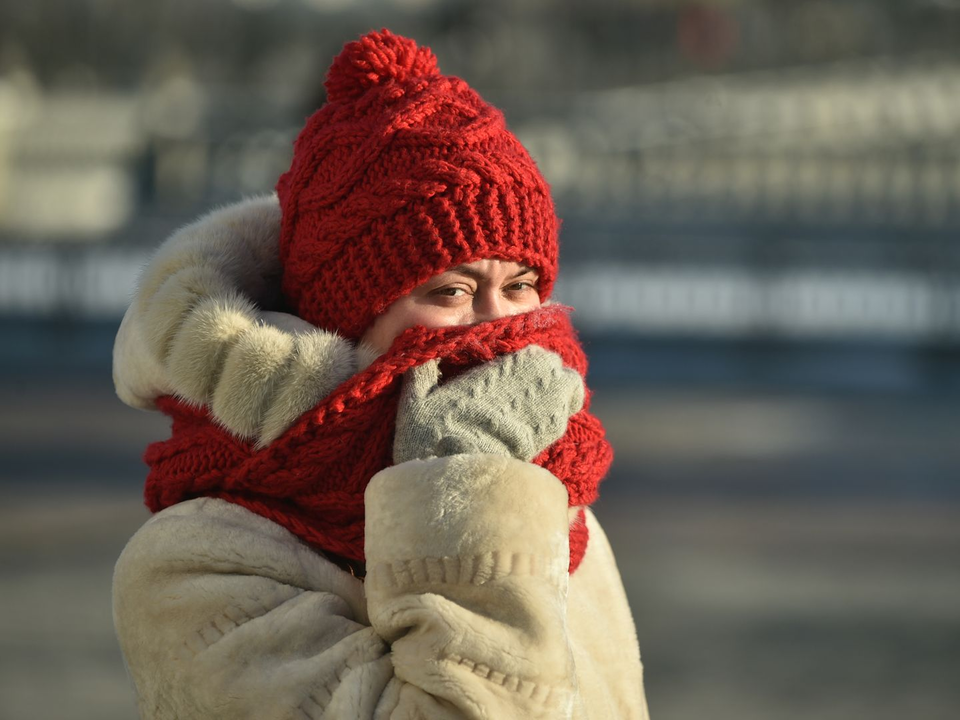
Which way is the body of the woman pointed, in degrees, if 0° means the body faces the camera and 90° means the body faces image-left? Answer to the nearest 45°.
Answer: approximately 315°
